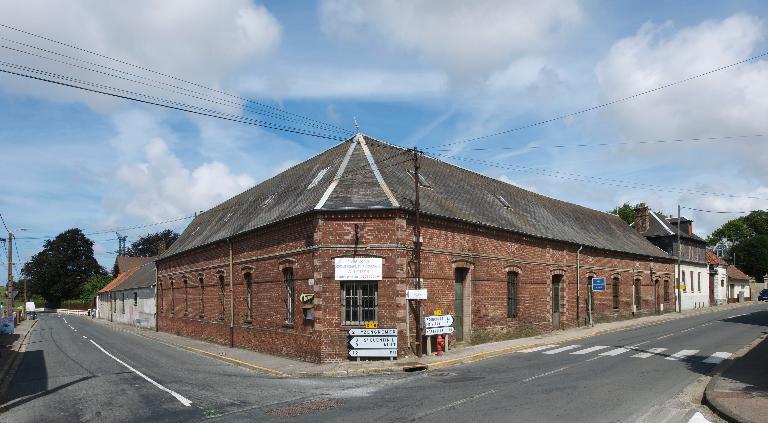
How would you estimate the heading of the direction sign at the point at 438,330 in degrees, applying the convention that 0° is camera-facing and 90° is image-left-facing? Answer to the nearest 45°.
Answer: approximately 0°

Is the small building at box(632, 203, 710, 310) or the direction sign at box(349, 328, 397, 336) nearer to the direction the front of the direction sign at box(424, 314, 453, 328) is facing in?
the direction sign

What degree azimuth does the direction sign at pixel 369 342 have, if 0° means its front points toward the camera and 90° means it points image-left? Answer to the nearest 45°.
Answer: approximately 0°
